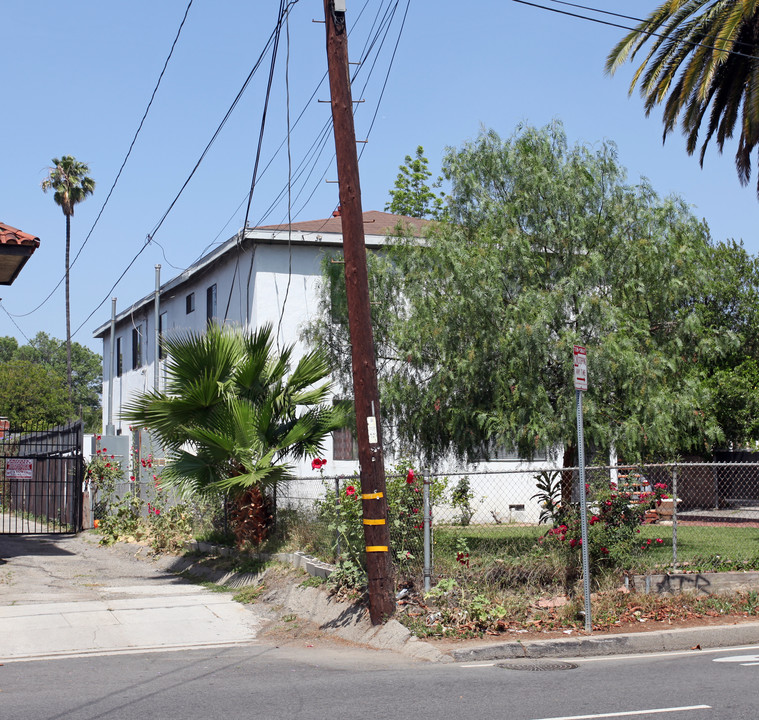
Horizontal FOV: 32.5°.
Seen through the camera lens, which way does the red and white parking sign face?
facing the viewer and to the right of the viewer

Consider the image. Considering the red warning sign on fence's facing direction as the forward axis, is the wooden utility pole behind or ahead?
ahead

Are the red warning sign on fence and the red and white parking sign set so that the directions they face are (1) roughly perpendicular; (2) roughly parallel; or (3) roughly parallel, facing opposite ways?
roughly parallel

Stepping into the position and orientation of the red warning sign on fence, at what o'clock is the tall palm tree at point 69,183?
The tall palm tree is roughly at 6 o'clock from the red warning sign on fence.

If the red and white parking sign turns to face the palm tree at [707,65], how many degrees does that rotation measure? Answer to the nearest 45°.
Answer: approximately 135° to its left

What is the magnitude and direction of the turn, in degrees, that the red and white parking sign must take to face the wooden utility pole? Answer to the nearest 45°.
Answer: approximately 135° to its right

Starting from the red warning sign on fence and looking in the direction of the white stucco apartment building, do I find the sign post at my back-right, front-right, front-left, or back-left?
front-right

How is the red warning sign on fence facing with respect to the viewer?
toward the camera
